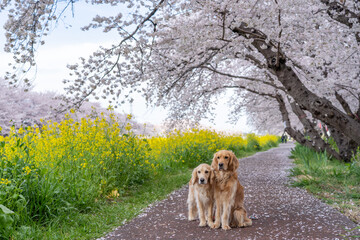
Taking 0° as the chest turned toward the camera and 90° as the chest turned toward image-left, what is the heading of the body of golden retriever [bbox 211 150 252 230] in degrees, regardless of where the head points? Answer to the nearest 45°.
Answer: approximately 45°

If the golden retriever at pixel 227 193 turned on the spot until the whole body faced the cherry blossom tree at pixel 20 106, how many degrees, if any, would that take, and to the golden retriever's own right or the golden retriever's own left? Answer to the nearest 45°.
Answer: approximately 90° to the golden retriever's own right

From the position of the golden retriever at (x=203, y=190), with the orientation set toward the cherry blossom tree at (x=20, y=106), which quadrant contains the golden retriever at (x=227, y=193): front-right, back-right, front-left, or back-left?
back-right

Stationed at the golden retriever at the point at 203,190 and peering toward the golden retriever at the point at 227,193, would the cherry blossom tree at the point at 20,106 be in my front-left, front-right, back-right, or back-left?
back-left
